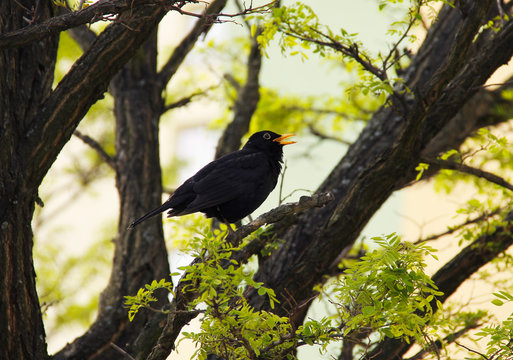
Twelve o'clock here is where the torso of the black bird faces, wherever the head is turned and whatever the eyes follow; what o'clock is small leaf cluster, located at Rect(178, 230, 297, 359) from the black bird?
The small leaf cluster is roughly at 3 o'clock from the black bird.

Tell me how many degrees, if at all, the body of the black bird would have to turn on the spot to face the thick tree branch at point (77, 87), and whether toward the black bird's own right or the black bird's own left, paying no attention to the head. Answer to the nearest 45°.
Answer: approximately 135° to the black bird's own right

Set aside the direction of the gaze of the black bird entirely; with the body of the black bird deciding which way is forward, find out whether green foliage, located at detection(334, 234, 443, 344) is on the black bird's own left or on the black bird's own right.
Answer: on the black bird's own right

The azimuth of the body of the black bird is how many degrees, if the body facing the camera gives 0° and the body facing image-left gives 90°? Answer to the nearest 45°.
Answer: approximately 270°

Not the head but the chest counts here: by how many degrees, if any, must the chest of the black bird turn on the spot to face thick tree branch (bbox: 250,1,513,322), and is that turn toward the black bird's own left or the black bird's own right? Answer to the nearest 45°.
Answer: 0° — it already faces it
